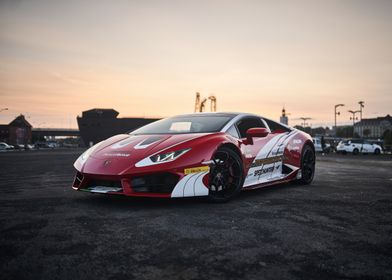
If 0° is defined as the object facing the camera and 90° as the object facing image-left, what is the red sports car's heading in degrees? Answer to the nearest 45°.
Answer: approximately 45°

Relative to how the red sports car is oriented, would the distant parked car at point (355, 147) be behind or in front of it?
behind
